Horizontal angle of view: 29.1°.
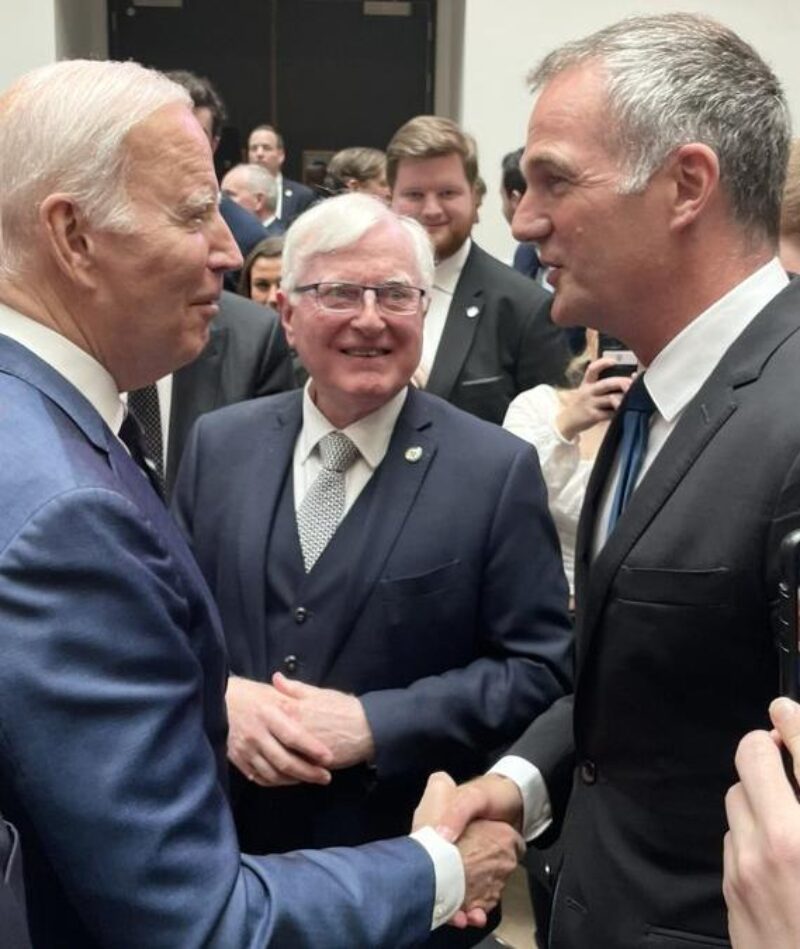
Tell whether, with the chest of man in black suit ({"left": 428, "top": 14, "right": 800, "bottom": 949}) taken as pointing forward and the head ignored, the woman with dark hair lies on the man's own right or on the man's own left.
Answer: on the man's own right

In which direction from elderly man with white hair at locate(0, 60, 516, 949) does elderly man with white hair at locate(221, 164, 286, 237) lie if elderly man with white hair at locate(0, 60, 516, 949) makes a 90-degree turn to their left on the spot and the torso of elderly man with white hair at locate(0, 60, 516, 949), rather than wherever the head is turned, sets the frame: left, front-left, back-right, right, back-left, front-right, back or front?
front

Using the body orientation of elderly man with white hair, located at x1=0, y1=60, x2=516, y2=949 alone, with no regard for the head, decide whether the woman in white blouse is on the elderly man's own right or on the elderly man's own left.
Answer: on the elderly man's own left

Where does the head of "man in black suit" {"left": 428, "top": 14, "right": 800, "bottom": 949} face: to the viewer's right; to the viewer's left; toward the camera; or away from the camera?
to the viewer's left

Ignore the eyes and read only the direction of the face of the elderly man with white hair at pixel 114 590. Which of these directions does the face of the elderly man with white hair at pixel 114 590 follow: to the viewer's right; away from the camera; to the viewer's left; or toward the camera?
to the viewer's right

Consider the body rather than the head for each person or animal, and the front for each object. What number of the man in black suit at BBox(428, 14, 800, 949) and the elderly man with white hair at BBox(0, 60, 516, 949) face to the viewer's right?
1

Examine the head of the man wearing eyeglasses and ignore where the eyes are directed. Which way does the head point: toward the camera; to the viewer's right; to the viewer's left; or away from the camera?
toward the camera

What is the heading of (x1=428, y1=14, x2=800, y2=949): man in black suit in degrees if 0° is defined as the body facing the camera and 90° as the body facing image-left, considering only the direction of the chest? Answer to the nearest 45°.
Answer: approximately 45°

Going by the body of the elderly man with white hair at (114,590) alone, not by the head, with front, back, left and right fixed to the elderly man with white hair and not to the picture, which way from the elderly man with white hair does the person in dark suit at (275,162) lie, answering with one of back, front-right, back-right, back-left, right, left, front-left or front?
left

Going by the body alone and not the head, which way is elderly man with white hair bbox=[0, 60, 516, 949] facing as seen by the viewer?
to the viewer's right

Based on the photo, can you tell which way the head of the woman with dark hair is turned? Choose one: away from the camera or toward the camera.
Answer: toward the camera
